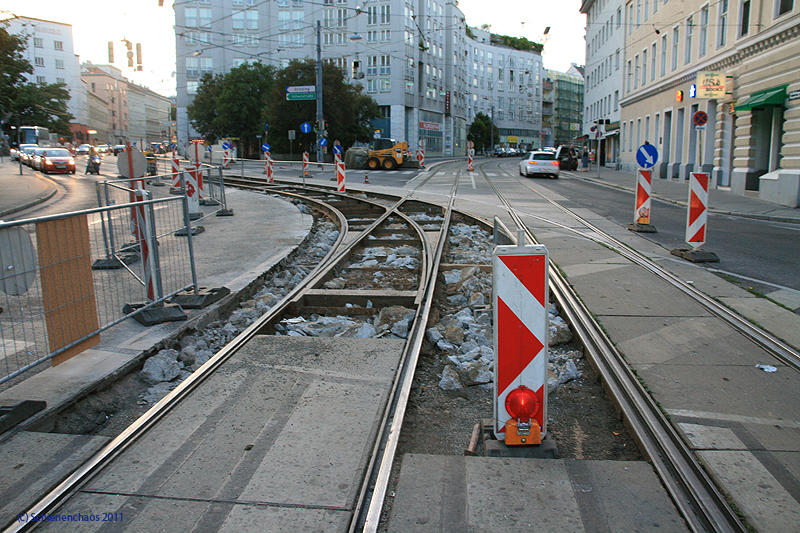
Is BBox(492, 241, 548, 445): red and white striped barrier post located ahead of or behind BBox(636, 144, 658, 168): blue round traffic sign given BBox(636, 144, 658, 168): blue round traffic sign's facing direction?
ahead

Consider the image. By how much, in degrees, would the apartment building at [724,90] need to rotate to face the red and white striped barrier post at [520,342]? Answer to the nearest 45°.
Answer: approximately 45° to its left

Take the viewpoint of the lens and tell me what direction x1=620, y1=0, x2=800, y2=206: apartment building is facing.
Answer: facing the viewer and to the left of the viewer

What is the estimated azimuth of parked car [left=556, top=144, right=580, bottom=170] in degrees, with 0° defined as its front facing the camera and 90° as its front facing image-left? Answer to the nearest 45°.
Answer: approximately 180°

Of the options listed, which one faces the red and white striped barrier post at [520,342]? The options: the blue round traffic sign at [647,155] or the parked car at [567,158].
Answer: the blue round traffic sign

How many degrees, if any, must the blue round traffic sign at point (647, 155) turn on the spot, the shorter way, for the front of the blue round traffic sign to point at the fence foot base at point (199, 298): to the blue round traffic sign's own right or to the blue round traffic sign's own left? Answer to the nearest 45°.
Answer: approximately 45° to the blue round traffic sign's own right

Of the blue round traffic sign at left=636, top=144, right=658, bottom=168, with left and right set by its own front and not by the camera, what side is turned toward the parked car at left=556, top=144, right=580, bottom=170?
back

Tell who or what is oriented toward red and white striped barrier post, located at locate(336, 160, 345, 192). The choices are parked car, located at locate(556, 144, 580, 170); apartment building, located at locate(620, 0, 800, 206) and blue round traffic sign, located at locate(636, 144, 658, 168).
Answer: the apartment building

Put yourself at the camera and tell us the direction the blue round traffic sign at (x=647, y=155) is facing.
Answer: facing the viewer

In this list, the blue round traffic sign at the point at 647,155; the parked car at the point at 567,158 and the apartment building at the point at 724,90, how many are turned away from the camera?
1

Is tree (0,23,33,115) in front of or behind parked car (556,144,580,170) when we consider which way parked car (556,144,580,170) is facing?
behind

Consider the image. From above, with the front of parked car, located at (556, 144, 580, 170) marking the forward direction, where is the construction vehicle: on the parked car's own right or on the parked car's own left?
on the parked car's own left

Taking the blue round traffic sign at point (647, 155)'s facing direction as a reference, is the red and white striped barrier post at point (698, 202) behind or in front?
in front

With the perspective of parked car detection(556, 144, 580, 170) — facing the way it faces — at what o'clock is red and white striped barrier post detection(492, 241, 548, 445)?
The red and white striped barrier post is roughly at 6 o'clock from the parked car.

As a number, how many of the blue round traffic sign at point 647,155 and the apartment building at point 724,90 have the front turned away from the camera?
0

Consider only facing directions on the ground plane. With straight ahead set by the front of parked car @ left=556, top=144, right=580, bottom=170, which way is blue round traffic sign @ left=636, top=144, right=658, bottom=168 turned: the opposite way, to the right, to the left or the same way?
the opposite way
